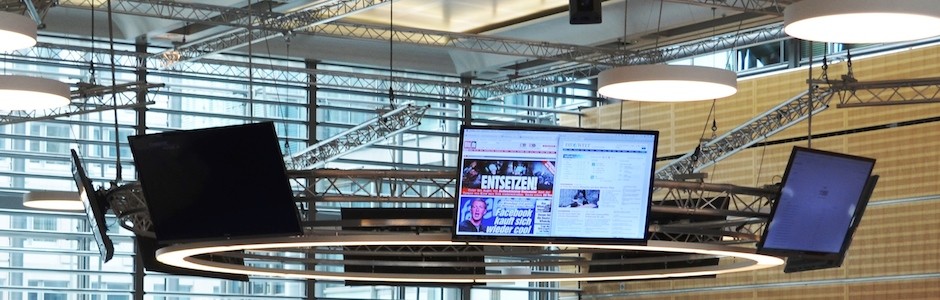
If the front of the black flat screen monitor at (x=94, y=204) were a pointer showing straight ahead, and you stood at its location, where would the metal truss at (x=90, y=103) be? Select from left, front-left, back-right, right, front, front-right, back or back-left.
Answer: right

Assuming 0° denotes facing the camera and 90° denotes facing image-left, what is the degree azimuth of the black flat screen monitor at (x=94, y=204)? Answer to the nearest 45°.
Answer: approximately 90°

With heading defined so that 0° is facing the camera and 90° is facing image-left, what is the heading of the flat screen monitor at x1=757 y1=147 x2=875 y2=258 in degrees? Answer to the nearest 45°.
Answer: approximately 315°

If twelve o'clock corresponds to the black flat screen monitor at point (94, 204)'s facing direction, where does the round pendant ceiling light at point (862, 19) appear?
The round pendant ceiling light is roughly at 7 o'clock from the black flat screen monitor.

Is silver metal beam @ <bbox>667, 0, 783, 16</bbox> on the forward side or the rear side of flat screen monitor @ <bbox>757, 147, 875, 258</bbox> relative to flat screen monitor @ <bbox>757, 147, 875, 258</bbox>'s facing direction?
on the rear side

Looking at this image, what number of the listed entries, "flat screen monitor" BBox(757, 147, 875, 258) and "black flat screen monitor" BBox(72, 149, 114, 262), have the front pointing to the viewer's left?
1

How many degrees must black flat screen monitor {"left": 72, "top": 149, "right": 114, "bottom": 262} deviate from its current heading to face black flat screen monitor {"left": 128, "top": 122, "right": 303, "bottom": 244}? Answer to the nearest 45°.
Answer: approximately 135° to its left

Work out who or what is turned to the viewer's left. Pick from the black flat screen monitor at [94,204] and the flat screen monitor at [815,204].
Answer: the black flat screen monitor
